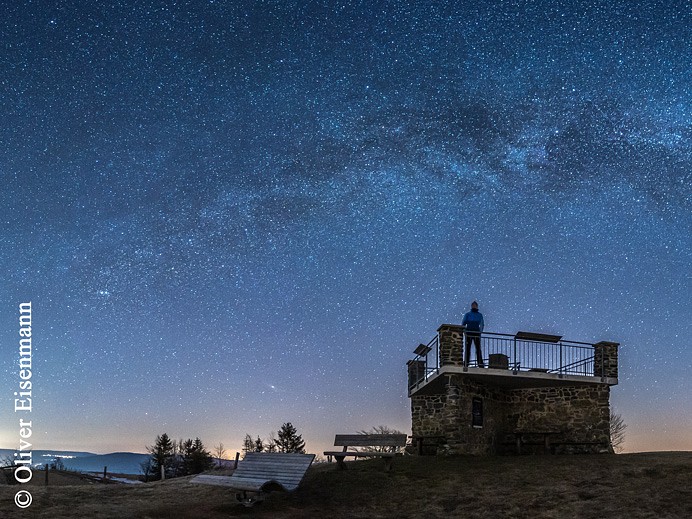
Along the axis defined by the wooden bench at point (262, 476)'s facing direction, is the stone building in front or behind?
behind

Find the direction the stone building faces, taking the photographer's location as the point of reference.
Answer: facing the viewer

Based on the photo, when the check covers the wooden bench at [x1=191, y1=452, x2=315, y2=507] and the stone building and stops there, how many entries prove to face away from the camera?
0

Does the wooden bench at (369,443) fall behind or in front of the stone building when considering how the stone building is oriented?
in front

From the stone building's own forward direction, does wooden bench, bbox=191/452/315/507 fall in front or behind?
in front

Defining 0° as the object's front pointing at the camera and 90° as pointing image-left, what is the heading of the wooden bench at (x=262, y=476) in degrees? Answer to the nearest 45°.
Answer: approximately 45°

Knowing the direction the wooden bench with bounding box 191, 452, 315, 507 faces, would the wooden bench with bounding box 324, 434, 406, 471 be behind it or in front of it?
behind
